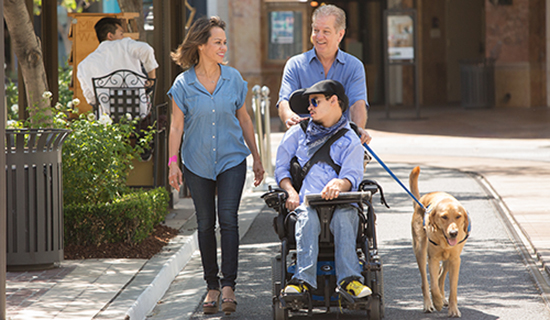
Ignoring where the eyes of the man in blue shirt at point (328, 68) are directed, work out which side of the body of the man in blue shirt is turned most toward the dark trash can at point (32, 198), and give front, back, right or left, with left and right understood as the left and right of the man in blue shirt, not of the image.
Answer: right

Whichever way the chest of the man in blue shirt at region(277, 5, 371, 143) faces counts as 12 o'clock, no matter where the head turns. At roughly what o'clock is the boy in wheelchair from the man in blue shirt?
The boy in wheelchair is roughly at 12 o'clock from the man in blue shirt.

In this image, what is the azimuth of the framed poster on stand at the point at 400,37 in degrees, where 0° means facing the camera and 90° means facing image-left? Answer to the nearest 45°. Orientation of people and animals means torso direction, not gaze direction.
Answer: approximately 0°

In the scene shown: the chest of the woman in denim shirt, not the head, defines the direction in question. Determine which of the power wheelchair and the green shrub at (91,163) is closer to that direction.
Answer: the power wheelchair
